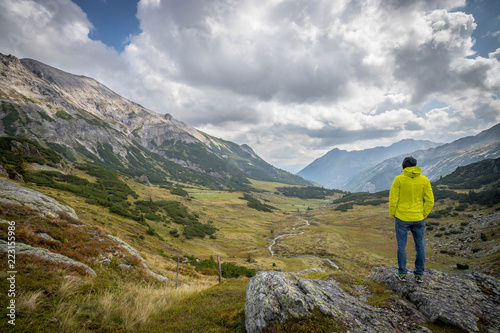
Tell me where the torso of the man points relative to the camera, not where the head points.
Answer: away from the camera

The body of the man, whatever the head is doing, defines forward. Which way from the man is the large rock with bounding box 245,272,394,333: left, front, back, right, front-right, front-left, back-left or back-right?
back-left

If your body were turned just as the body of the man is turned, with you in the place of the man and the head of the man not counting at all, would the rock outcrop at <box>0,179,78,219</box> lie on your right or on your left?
on your left
